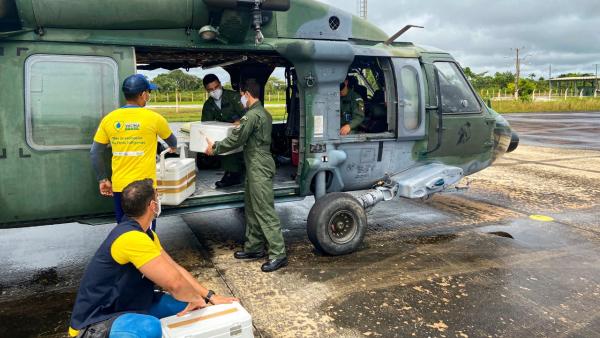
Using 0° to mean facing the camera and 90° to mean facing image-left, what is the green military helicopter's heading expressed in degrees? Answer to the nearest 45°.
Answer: approximately 270°

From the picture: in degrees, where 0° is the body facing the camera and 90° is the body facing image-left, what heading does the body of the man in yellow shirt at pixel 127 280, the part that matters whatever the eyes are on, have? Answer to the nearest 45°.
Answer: approximately 270°

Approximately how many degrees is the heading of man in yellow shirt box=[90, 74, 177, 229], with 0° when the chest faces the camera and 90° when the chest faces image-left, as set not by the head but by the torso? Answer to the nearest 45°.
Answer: approximately 225°

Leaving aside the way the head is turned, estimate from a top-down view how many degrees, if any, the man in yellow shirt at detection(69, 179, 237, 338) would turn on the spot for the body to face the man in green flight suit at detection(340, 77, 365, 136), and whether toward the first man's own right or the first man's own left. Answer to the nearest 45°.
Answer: approximately 45° to the first man's own left

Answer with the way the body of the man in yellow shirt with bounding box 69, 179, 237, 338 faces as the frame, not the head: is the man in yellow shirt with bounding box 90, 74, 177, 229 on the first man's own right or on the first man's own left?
on the first man's own left

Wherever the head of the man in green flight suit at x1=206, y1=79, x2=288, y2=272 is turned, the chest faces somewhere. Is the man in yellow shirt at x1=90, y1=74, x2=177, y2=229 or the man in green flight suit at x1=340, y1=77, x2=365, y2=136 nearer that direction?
the man in yellow shirt

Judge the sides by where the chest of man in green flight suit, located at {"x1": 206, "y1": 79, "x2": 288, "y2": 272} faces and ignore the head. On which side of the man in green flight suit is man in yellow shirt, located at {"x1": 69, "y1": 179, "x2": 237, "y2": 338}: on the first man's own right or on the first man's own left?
on the first man's own left

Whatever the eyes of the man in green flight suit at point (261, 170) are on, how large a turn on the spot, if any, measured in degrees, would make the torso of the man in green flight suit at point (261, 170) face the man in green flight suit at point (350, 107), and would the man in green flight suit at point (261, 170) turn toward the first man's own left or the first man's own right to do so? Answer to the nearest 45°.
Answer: approximately 135° to the first man's own right

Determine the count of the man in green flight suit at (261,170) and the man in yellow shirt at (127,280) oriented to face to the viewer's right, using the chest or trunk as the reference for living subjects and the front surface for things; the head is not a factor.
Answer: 1

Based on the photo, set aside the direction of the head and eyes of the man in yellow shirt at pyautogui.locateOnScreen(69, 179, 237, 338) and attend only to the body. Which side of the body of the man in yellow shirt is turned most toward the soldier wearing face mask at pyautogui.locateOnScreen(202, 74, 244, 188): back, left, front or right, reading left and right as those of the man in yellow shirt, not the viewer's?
left

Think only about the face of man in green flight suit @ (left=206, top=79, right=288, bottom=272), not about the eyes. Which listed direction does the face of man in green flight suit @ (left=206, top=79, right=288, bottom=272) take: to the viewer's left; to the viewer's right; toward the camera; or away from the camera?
to the viewer's left

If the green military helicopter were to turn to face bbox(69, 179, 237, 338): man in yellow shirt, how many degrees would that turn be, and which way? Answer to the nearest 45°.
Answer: approximately 90° to its right
